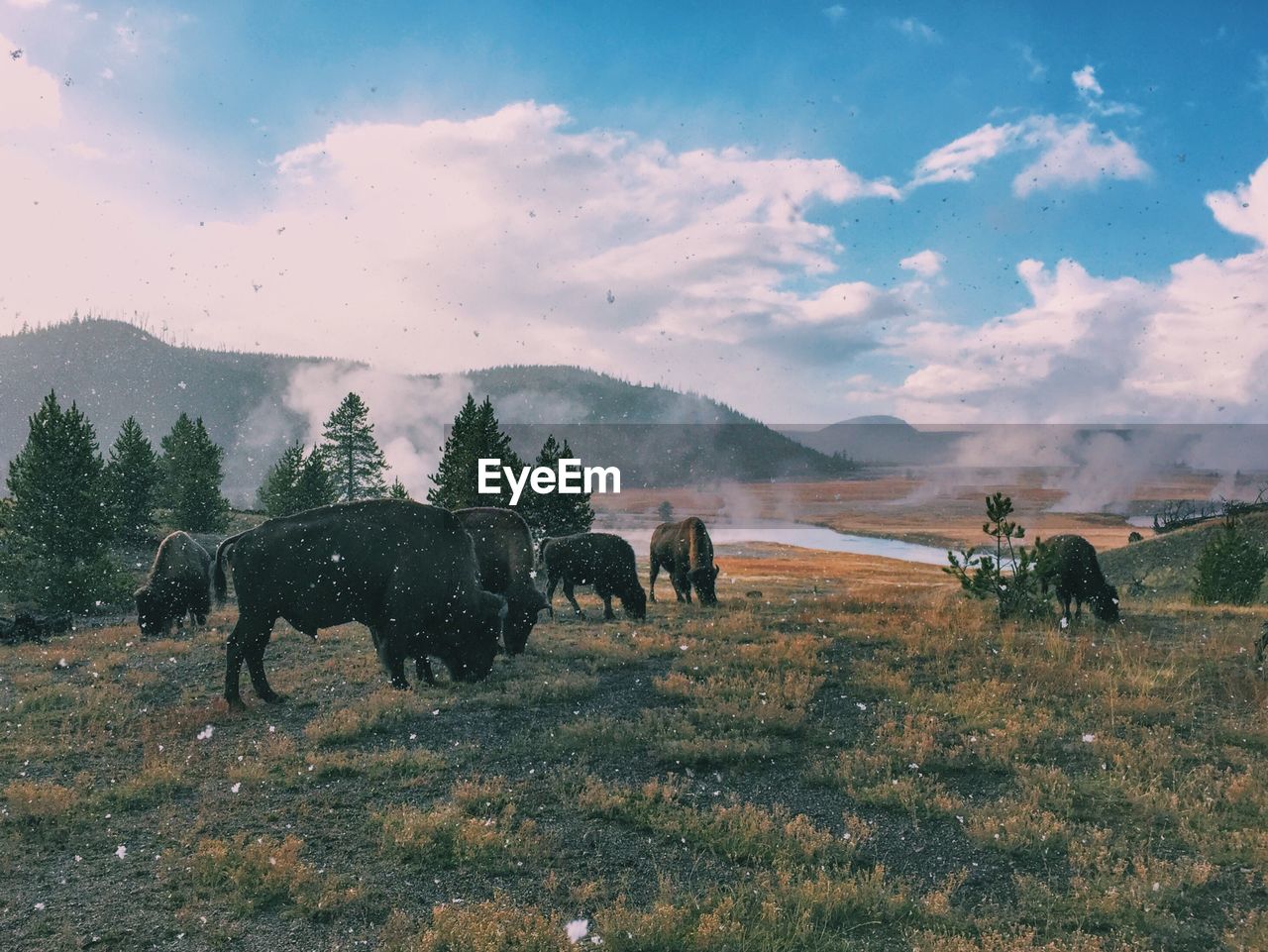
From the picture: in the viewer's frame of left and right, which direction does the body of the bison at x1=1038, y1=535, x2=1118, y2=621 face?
facing the viewer and to the right of the viewer

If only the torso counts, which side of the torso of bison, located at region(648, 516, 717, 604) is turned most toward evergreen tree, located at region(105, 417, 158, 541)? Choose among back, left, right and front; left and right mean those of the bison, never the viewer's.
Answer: back

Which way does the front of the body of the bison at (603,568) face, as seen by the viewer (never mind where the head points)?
to the viewer's right

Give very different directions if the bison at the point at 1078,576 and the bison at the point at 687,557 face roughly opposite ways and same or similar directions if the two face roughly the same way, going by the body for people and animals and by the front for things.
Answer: same or similar directions

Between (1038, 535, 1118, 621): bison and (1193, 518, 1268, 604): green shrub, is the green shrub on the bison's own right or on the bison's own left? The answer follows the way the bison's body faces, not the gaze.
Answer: on the bison's own left

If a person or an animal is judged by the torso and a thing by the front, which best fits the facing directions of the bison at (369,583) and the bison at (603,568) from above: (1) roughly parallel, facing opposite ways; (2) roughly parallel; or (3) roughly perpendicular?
roughly parallel

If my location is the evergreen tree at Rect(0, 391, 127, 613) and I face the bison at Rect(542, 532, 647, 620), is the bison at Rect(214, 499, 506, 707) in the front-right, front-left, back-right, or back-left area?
front-right

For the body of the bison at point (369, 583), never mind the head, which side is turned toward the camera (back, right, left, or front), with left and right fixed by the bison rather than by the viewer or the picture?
right

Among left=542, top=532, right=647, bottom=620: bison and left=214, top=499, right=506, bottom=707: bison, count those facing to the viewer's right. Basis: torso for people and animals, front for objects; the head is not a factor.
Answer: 2
